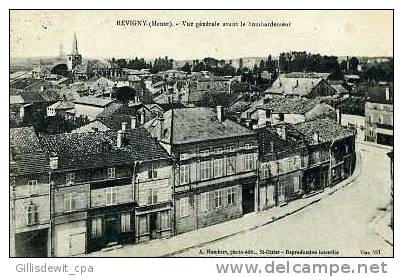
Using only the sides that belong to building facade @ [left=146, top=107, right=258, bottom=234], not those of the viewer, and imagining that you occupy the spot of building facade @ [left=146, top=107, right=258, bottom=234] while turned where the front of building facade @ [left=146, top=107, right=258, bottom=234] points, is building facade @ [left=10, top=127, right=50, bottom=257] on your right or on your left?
on your right

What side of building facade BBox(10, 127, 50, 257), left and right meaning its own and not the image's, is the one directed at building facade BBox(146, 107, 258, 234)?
left

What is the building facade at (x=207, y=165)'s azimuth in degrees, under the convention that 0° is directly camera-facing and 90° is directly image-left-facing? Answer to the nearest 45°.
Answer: approximately 315°

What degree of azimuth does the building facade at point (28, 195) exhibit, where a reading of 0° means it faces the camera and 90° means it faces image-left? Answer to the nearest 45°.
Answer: approximately 0°
